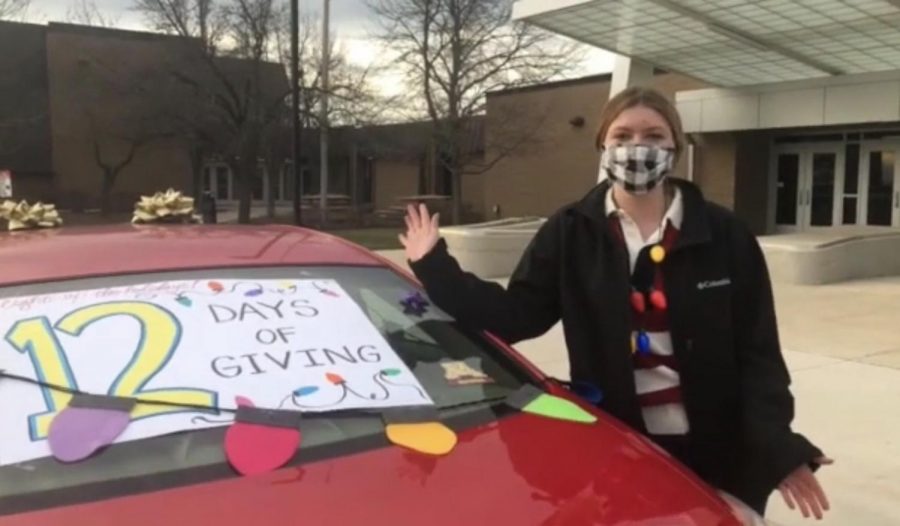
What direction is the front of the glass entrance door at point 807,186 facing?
toward the camera

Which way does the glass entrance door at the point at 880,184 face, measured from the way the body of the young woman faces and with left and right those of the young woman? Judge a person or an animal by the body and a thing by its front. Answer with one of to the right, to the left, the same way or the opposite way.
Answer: the same way

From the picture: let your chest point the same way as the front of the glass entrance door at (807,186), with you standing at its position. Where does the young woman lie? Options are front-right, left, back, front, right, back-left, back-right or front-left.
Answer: front

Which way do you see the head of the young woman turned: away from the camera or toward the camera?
toward the camera

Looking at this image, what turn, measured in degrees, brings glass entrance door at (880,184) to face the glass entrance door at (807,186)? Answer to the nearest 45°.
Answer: approximately 135° to its right

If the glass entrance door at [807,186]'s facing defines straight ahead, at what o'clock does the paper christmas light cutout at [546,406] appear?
The paper christmas light cutout is roughly at 12 o'clock from the glass entrance door.

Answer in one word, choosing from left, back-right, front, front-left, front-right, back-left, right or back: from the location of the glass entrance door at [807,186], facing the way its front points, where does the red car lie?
front

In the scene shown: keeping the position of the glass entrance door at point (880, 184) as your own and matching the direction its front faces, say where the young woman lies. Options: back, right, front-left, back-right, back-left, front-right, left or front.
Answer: front

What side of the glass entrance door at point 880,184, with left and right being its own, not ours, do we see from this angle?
front

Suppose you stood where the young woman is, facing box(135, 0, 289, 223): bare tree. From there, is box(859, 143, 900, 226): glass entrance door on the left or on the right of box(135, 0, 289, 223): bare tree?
right

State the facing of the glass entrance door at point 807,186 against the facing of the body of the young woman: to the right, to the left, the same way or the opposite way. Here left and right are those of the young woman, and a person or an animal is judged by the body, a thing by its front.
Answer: the same way

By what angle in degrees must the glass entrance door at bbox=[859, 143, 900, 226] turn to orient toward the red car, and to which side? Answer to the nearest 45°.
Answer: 0° — it already faces it

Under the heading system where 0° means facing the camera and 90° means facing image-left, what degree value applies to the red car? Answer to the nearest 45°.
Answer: approximately 315°
